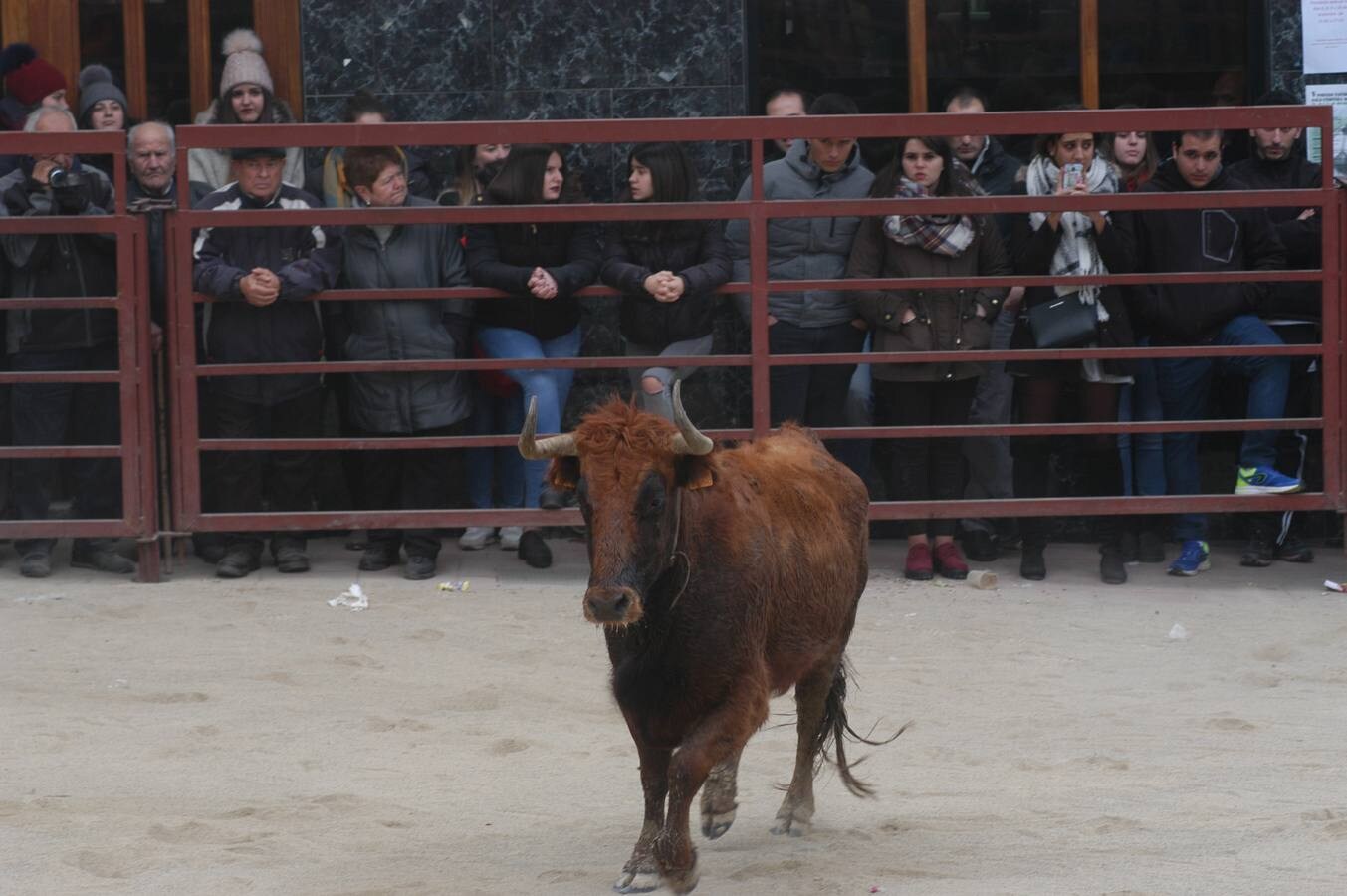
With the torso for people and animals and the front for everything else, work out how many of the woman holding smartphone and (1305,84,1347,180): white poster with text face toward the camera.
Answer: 2

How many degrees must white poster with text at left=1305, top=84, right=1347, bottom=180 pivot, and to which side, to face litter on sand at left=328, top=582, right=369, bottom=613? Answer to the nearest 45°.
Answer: approximately 45° to its right

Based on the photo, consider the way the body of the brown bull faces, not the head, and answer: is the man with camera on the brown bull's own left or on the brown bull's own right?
on the brown bull's own right

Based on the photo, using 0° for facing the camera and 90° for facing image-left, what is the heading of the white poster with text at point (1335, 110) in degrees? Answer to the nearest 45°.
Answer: approximately 0°

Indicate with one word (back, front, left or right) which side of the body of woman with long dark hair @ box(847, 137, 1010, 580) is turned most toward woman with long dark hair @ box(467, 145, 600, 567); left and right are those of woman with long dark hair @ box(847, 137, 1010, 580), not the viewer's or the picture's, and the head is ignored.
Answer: right

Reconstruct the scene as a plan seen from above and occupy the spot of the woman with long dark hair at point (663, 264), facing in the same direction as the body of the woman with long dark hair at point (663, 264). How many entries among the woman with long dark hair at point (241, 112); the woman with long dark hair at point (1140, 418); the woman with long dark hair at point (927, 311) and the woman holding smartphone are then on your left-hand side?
3

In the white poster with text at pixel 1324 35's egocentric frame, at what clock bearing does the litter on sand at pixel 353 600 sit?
The litter on sand is roughly at 2 o'clock from the white poster with text.

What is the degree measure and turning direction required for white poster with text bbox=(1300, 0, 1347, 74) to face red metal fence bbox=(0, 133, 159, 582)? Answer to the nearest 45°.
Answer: approximately 45° to its right

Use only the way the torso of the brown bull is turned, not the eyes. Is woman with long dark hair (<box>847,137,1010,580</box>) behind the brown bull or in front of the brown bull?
behind

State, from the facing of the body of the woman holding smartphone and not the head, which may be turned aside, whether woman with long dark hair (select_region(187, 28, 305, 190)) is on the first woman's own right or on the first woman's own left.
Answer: on the first woman's own right

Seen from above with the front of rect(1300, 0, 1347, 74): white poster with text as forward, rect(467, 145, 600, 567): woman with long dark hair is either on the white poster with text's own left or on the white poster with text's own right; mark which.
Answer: on the white poster with text's own right
